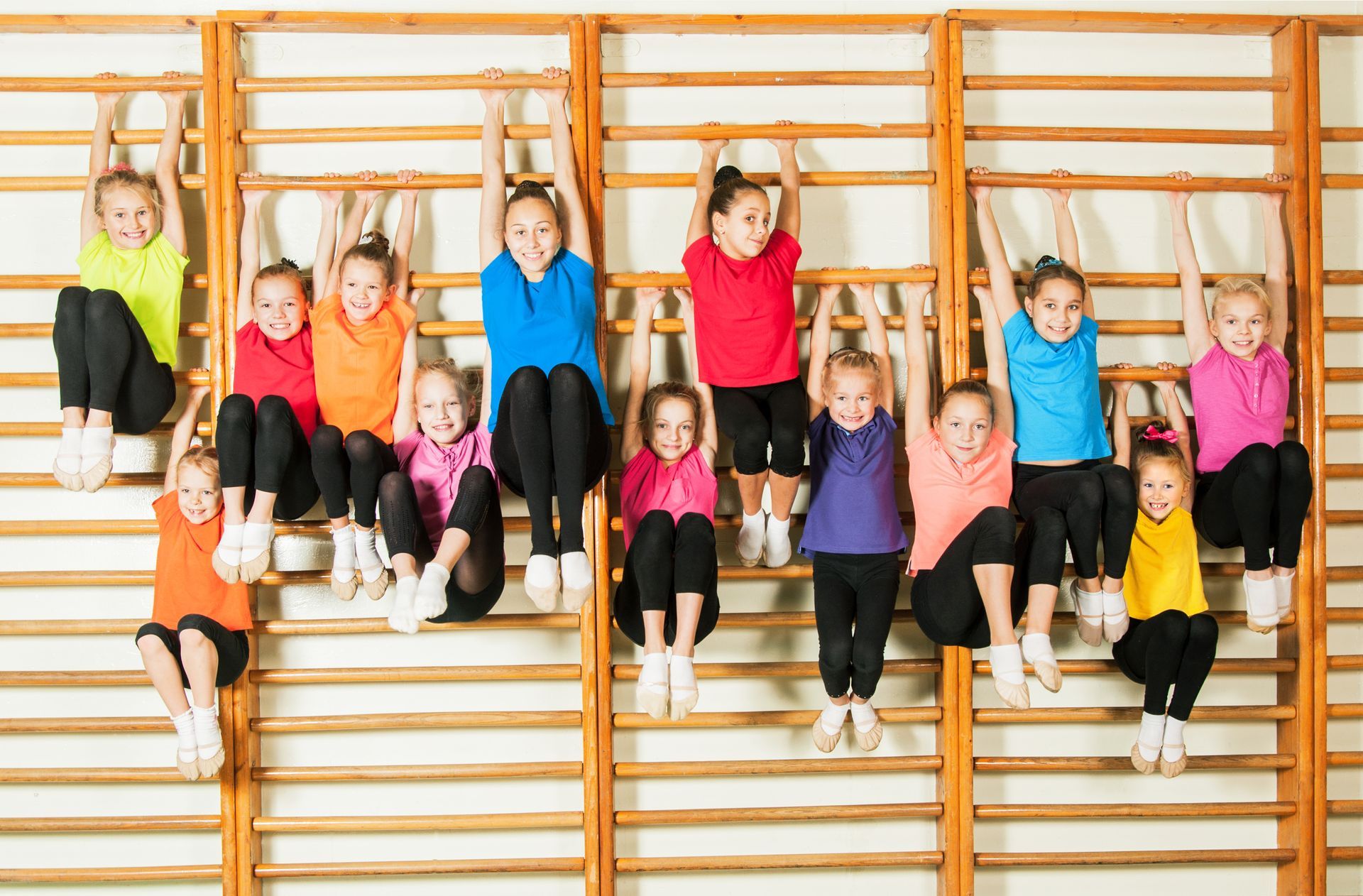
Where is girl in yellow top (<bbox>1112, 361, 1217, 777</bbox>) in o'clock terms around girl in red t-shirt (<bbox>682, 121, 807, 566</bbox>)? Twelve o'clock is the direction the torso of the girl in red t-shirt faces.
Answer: The girl in yellow top is roughly at 9 o'clock from the girl in red t-shirt.

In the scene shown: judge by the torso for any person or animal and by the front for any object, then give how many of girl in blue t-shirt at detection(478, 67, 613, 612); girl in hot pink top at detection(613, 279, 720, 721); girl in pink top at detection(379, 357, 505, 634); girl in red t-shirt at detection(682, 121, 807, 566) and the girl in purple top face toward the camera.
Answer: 5

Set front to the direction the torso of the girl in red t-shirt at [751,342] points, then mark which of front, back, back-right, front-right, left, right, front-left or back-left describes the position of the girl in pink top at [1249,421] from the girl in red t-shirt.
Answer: left

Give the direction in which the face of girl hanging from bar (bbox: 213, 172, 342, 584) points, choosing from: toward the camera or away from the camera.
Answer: toward the camera

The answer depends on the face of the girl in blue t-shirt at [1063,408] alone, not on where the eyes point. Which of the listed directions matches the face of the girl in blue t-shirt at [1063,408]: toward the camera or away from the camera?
toward the camera

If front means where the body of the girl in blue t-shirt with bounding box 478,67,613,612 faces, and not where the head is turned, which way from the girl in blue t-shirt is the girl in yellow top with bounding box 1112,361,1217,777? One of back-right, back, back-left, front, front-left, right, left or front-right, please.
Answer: left

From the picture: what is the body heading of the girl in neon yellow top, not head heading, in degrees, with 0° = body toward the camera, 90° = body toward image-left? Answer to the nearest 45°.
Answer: approximately 45°

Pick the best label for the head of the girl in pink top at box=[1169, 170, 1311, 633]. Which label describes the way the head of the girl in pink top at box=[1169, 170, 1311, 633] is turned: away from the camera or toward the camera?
toward the camera

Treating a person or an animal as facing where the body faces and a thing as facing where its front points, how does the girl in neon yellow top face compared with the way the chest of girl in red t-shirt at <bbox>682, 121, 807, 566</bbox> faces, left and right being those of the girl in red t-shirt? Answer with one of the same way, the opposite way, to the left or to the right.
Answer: the same way

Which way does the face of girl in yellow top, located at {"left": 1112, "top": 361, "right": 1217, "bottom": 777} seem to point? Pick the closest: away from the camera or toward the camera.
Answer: toward the camera

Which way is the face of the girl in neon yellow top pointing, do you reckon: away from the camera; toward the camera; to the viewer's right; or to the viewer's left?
toward the camera

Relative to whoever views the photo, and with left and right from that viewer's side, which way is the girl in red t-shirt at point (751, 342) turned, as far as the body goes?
facing the viewer

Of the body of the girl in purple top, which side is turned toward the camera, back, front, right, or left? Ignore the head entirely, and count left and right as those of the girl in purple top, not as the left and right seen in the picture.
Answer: front

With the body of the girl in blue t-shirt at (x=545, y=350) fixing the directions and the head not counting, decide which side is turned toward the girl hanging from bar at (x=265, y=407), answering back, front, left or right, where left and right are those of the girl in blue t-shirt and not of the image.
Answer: right

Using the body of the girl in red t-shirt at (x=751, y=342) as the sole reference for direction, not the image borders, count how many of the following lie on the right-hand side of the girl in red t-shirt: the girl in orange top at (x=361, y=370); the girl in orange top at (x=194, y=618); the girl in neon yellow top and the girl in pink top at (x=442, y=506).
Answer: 4

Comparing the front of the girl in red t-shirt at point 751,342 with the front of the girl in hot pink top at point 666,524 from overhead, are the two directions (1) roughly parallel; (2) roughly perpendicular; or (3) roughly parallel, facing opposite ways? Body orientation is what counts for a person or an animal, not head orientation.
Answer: roughly parallel

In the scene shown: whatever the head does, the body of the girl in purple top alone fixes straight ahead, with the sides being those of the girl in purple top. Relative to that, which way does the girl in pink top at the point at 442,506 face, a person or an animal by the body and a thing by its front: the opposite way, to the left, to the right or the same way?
the same way

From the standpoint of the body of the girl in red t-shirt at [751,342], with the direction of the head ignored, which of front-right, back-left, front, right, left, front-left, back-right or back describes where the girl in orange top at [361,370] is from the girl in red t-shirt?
right
